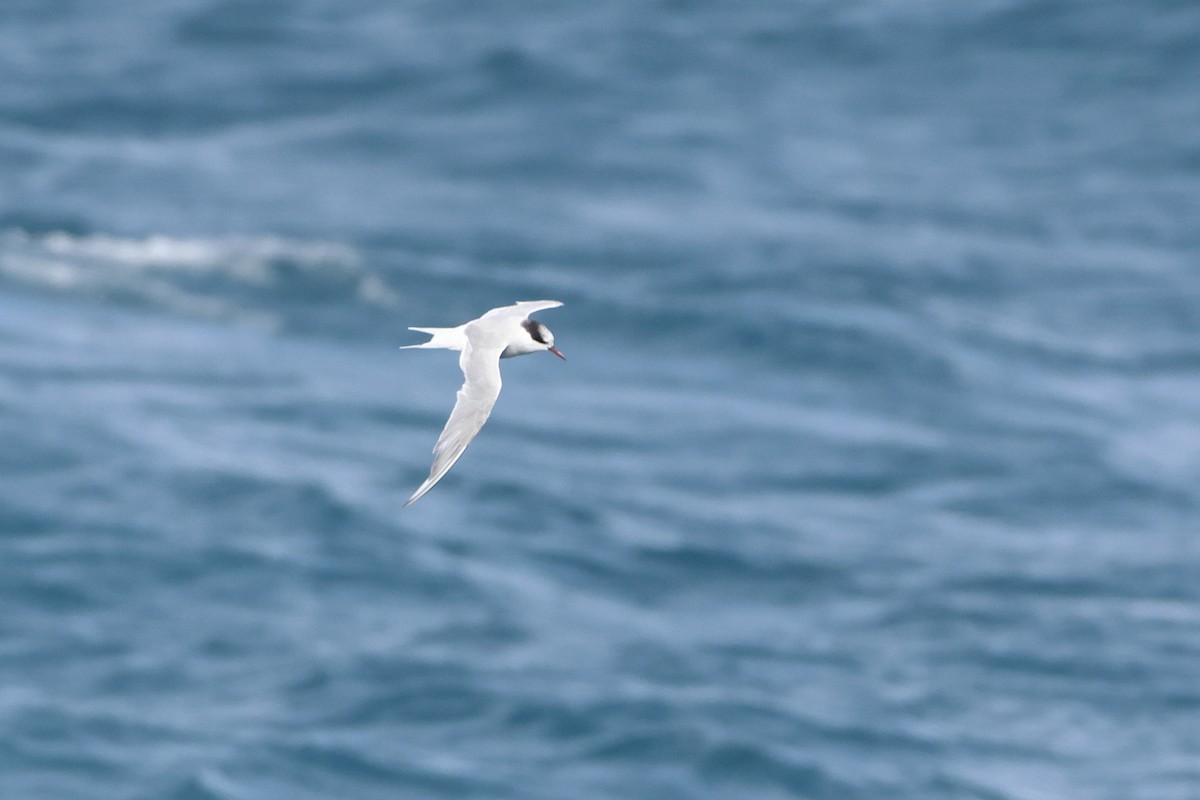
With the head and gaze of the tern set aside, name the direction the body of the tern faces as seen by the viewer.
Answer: to the viewer's right
